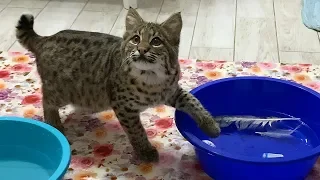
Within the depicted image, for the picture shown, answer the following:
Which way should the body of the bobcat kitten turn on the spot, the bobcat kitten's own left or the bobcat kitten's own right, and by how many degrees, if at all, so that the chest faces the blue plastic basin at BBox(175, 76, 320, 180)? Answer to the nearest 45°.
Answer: approximately 45° to the bobcat kitten's own left

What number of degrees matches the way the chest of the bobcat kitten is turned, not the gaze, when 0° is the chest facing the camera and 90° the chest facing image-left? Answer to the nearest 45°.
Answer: approximately 315°

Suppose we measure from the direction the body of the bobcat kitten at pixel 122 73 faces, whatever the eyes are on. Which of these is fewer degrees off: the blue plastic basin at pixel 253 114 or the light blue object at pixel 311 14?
the blue plastic basin
